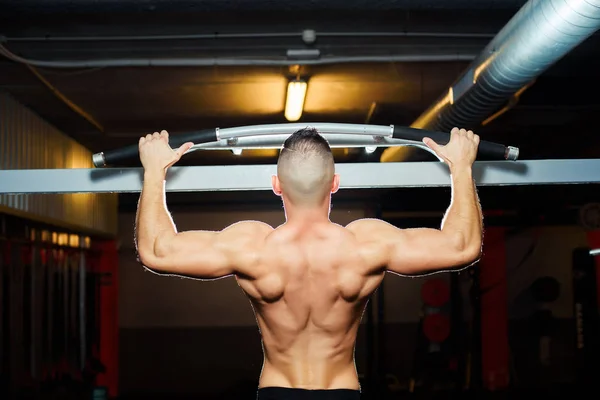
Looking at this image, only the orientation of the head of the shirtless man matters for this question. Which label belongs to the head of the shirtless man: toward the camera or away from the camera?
away from the camera

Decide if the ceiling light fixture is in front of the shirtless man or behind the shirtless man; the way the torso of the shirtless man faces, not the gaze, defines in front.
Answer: in front

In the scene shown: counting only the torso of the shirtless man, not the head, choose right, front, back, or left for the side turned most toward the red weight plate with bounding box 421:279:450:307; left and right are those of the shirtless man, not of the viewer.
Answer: front

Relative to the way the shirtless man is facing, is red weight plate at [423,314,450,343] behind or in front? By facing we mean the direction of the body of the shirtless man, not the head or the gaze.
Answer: in front

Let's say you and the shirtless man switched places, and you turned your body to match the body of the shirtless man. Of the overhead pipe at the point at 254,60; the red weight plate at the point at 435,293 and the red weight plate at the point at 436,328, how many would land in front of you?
3

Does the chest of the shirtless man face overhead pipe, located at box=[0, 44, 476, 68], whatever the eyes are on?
yes

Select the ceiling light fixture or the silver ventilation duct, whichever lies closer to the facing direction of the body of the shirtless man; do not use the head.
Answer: the ceiling light fixture

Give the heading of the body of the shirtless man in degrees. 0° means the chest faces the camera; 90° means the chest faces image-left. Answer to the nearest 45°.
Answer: approximately 180°
